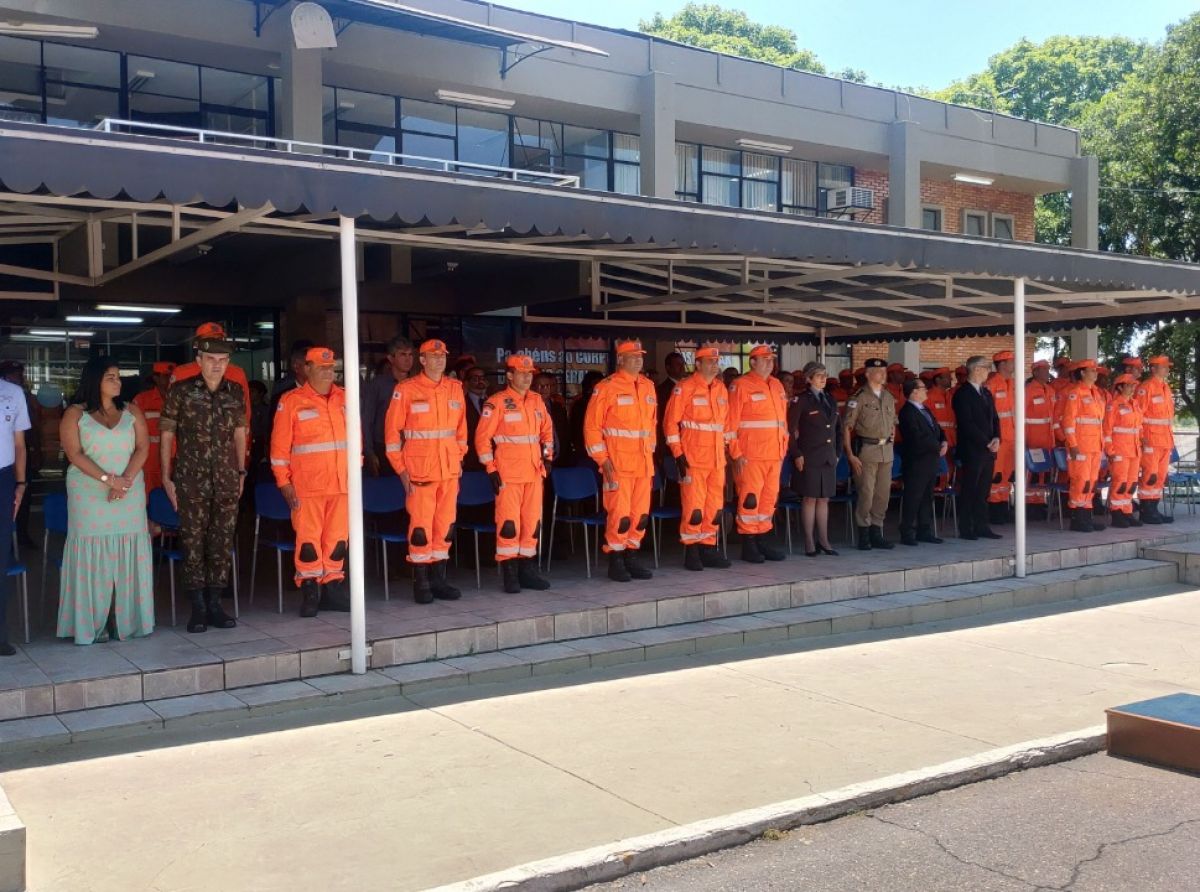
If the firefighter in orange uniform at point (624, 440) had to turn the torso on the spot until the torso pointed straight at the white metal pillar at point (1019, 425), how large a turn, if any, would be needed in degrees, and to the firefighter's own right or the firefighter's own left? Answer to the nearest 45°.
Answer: approximately 90° to the firefighter's own left

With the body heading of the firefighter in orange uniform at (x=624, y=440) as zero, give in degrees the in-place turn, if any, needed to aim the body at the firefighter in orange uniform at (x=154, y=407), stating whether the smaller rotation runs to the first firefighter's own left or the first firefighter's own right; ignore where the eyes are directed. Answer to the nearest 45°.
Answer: approximately 135° to the first firefighter's own right

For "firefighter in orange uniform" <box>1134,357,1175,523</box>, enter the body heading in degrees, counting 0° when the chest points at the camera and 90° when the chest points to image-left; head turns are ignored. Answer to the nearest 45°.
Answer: approximately 315°

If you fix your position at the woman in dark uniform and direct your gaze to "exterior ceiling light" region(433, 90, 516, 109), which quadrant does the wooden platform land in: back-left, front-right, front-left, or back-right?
back-left

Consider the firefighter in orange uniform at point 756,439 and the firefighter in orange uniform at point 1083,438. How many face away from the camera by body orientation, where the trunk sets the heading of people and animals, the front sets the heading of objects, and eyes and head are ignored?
0

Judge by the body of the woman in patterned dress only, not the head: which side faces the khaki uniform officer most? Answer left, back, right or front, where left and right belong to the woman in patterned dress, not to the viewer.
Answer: left

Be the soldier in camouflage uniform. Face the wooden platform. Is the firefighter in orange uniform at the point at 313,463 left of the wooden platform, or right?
left

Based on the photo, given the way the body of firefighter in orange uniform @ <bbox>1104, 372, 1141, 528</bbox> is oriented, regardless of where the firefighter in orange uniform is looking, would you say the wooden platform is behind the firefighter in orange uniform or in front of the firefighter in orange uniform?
in front

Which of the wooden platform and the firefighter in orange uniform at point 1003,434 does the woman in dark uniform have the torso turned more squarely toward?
the wooden platform

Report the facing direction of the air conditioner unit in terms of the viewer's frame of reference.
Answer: facing the viewer and to the right of the viewer

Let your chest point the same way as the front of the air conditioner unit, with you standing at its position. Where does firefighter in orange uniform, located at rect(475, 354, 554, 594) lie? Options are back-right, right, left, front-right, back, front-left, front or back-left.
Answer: front-right

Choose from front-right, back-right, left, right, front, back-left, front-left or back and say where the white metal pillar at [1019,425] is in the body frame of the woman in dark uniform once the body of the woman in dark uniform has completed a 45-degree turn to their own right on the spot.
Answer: left

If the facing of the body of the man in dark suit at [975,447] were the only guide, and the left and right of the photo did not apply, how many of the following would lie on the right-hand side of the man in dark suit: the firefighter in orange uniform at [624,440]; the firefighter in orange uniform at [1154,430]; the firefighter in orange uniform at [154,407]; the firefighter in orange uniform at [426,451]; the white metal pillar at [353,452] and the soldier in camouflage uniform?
5
